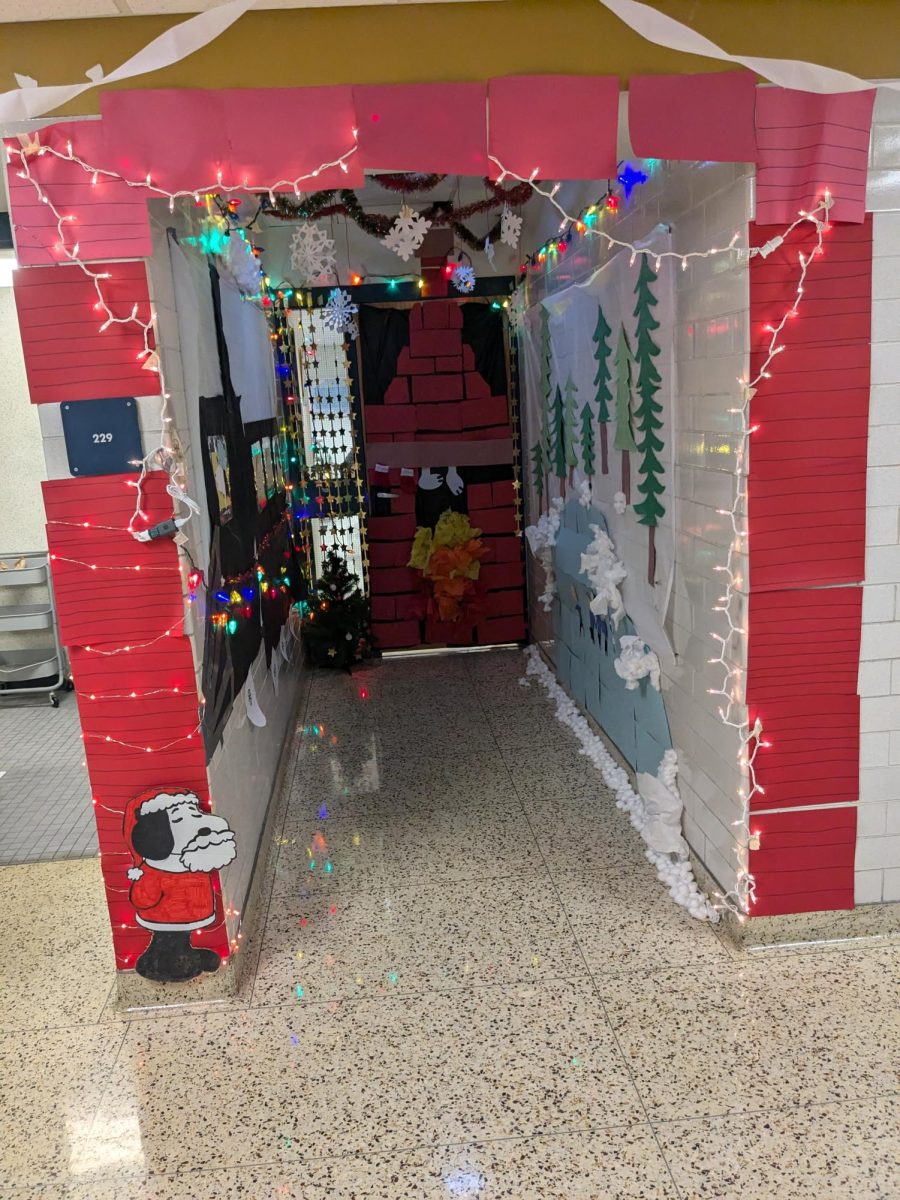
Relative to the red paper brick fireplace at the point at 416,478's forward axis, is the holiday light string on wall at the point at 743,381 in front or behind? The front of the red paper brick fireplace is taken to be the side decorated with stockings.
in front

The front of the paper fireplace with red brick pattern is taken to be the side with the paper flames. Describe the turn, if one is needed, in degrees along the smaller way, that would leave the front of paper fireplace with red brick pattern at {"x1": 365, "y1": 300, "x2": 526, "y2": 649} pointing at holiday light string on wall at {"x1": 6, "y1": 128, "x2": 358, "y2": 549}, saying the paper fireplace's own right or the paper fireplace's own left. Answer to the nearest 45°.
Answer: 0° — it already faces it

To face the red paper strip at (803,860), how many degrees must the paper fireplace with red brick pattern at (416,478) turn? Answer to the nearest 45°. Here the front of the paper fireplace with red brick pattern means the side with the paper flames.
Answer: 0° — it already faces it

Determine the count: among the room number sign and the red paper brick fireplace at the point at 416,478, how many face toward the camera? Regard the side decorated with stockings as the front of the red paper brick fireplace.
2

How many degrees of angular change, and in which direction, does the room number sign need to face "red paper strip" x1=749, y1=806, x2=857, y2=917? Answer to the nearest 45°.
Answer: approximately 90° to its left

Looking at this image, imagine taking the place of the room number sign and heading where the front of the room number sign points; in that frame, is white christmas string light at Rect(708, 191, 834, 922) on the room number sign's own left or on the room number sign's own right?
on the room number sign's own left

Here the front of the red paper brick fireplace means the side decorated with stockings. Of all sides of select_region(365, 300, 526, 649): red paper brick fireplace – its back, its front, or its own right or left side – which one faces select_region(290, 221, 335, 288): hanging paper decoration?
front

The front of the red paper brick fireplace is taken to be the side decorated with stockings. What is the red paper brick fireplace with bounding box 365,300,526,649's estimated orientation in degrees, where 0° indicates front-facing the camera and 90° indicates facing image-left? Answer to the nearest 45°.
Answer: approximately 0°

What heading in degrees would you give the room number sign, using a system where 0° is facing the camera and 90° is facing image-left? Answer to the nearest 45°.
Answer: approximately 0°

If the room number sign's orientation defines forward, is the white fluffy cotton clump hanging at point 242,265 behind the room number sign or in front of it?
behind

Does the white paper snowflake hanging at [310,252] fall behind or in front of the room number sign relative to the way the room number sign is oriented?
behind
